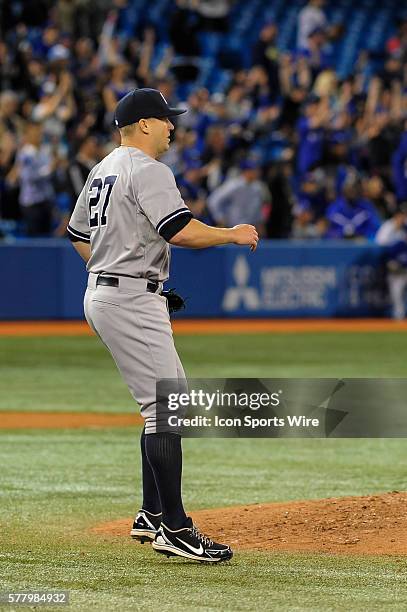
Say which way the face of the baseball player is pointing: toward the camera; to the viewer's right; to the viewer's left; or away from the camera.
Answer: to the viewer's right

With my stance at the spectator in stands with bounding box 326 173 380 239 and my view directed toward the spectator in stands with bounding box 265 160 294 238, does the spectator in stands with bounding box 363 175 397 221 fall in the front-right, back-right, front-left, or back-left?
back-right

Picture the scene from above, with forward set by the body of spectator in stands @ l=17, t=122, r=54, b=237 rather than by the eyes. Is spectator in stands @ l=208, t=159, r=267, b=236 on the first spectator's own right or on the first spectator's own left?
on the first spectator's own left

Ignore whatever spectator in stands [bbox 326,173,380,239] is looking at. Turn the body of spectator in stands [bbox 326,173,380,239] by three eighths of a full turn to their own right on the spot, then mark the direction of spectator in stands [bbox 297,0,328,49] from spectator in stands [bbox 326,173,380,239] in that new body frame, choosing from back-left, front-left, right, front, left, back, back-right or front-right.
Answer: front-right

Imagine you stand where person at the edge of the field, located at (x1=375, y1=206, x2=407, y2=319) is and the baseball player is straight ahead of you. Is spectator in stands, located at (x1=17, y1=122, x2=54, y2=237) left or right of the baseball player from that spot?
right

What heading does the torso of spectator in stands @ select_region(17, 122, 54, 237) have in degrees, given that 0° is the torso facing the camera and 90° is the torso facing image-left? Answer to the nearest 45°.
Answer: approximately 0°
